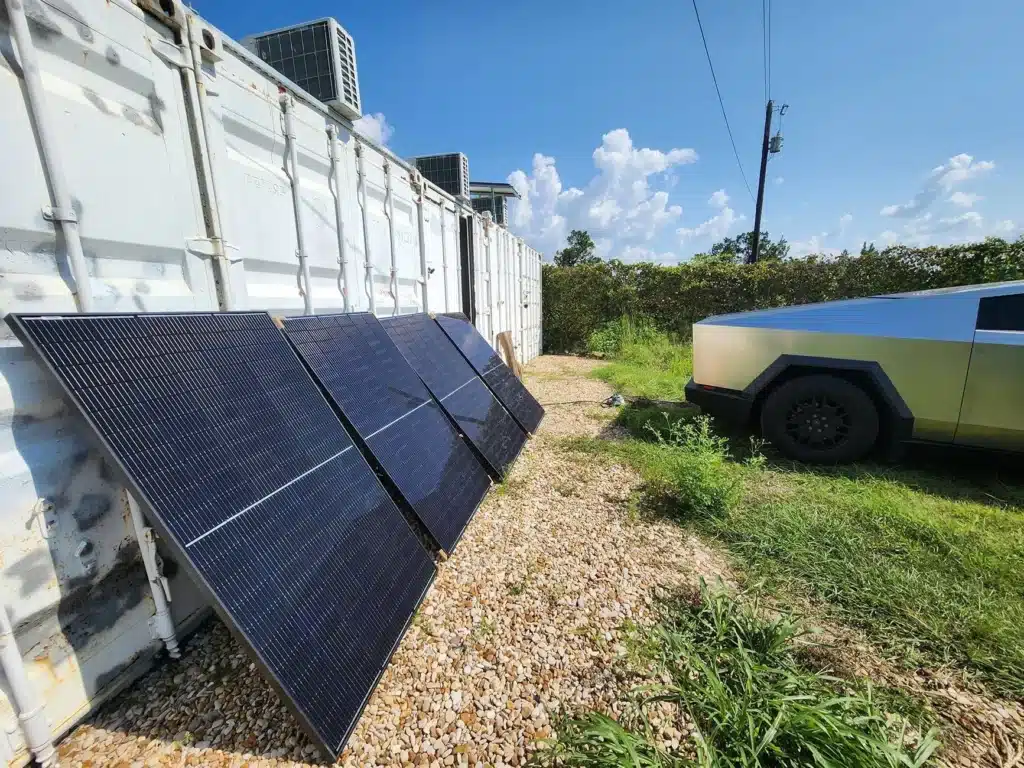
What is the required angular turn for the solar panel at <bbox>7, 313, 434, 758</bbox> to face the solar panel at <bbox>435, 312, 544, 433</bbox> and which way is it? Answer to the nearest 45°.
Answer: approximately 90° to its left

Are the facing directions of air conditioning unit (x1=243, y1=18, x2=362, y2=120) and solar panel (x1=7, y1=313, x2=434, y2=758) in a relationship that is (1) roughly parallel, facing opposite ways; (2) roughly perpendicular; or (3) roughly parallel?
roughly perpendicular

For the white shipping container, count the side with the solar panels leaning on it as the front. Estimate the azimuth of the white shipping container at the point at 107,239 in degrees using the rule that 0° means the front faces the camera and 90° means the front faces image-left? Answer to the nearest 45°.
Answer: approximately 315°

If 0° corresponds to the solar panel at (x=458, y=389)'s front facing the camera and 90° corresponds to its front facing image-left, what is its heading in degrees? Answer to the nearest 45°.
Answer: approximately 315°

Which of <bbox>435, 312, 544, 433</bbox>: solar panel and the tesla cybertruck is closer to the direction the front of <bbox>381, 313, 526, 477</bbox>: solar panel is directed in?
the tesla cybertruck

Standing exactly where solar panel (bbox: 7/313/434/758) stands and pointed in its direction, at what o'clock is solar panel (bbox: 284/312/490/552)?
solar panel (bbox: 284/312/490/552) is roughly at 9 o'clock from solar panel (bbox: 7/313/434/758).
